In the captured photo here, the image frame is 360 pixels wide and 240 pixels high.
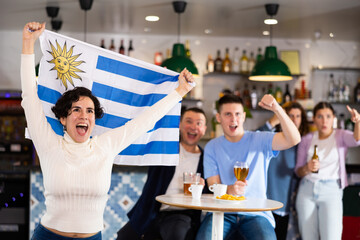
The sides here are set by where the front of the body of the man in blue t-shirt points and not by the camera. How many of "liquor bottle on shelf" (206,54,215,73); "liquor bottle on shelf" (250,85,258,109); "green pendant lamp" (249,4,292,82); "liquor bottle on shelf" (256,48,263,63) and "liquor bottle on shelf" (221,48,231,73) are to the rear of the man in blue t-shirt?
5

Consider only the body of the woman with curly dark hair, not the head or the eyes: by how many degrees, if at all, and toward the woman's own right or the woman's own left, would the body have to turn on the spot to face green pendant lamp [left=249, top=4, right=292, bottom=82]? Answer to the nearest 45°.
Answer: approximately 135° to the woman's own left

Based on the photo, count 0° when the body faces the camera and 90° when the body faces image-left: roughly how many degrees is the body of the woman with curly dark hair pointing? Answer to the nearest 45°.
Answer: approximately 0°

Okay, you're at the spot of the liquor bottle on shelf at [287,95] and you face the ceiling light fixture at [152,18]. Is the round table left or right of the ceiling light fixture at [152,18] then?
left

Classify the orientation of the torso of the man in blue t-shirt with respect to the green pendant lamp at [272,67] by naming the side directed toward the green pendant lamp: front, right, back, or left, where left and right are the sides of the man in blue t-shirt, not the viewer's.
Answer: back

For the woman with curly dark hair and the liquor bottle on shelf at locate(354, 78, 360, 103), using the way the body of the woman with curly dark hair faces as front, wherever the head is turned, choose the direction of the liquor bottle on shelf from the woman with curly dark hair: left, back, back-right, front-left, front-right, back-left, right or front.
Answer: back-left

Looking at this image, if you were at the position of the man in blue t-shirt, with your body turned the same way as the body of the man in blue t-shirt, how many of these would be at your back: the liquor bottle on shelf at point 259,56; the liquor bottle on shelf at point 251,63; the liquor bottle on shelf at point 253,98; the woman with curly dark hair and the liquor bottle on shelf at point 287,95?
4

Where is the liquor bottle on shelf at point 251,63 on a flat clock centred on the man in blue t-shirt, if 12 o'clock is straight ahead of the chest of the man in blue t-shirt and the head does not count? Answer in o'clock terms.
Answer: The liquor bottle on shelf is roughly at 6 o'clock from the man in blue t-shirt.

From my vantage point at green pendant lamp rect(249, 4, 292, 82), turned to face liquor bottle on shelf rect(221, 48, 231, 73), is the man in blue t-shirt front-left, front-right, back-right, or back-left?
back-left

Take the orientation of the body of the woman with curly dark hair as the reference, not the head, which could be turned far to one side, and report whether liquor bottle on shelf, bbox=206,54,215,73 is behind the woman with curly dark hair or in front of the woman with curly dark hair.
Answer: behind

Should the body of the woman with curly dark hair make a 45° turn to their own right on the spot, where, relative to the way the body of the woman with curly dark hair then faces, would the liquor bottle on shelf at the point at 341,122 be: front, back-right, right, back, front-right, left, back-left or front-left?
back

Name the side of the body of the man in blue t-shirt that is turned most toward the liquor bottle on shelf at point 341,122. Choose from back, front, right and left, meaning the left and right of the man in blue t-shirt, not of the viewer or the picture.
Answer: back

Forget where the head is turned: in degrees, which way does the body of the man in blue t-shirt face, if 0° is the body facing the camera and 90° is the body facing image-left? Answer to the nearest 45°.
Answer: approximately 0°

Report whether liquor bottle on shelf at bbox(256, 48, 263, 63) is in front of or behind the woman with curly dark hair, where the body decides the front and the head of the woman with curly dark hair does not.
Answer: behind

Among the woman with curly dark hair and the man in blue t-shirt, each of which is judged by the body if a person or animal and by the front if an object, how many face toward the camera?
2

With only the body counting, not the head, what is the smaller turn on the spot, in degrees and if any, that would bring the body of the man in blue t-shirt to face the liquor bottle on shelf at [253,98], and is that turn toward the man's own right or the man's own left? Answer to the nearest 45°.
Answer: approximately 180°
